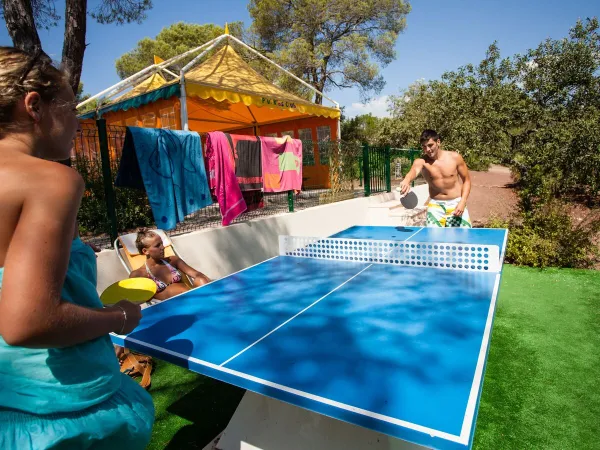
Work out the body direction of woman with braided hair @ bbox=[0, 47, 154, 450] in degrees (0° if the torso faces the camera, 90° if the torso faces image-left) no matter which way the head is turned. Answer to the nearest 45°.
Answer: approximately 225°

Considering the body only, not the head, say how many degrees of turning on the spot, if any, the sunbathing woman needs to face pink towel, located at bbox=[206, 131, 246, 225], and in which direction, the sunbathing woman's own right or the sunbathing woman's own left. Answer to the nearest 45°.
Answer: approximately 90° to the sunbathing woman's own left

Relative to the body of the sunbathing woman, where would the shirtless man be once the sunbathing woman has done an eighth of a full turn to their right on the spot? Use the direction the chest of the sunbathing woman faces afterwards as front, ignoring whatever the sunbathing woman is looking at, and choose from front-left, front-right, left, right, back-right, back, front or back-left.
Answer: left

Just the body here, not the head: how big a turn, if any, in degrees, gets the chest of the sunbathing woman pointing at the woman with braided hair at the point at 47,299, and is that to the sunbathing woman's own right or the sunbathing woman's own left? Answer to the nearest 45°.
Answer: approximately 45° to the sunbathing woman's own right

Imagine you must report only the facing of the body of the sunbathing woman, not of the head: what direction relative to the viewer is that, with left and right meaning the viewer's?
facing the viewer and to the right of the viewer

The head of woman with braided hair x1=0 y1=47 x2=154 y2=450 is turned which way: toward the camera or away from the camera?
away from the camera

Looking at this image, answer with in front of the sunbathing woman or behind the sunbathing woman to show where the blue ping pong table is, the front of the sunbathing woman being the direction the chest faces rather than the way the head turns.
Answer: in front

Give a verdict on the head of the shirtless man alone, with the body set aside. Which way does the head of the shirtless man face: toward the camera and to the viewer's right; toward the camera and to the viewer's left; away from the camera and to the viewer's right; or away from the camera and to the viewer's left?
toward the camera and to the viewer's left

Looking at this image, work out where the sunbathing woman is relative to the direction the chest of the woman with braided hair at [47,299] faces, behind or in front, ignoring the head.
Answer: in front

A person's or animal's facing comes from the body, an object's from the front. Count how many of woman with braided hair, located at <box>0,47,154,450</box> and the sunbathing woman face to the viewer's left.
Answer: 0

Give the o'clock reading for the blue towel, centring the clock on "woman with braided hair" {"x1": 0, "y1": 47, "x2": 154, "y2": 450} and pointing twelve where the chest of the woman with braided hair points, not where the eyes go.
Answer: The blue towel is roughly at 11 o'clock from the woman with braided hair.

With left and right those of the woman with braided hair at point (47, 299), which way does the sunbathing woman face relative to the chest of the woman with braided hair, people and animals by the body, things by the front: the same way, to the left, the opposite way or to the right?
to the right

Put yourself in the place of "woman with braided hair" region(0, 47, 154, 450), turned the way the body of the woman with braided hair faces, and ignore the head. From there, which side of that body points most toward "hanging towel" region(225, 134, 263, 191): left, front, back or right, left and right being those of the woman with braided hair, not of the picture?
front
